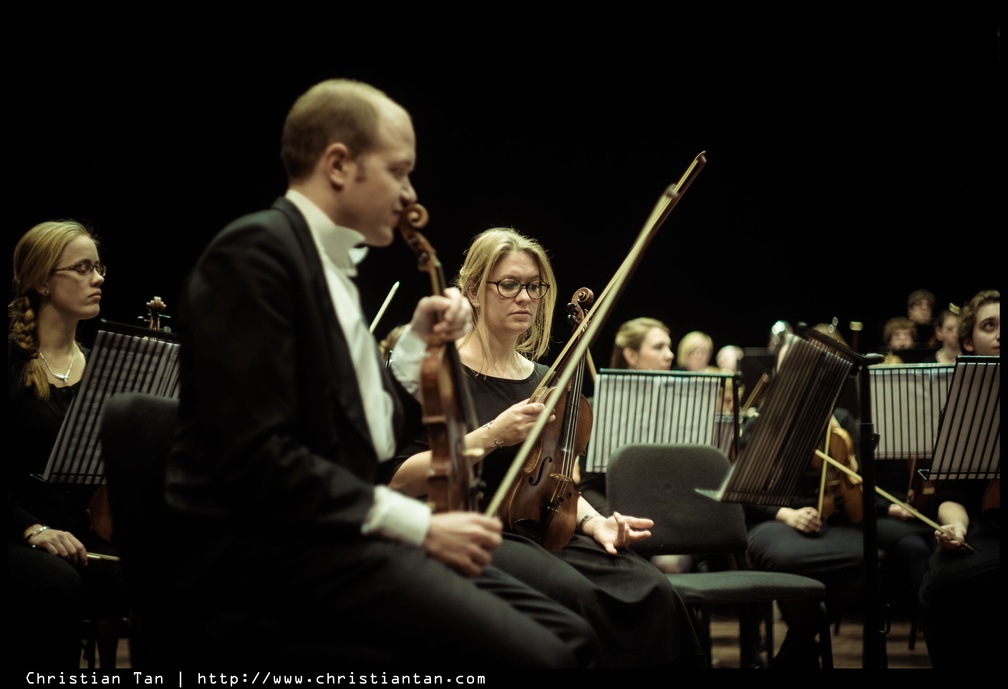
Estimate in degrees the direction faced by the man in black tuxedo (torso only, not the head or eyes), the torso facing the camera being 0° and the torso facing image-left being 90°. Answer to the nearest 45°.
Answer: approximately 270°

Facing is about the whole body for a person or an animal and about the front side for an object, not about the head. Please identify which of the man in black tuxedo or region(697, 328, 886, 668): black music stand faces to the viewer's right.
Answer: the man in black tuxedo

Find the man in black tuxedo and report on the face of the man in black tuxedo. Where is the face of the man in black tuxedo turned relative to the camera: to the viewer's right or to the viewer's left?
to the viewer's right

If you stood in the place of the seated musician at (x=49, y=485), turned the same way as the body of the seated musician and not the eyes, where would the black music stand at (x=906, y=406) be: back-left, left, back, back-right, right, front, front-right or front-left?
front-left

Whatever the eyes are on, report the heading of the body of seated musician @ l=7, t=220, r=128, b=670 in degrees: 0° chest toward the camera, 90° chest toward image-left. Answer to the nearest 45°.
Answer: approximately 315°

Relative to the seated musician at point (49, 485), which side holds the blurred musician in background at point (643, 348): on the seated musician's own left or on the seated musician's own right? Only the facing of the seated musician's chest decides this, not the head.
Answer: on the seated musician's own left
